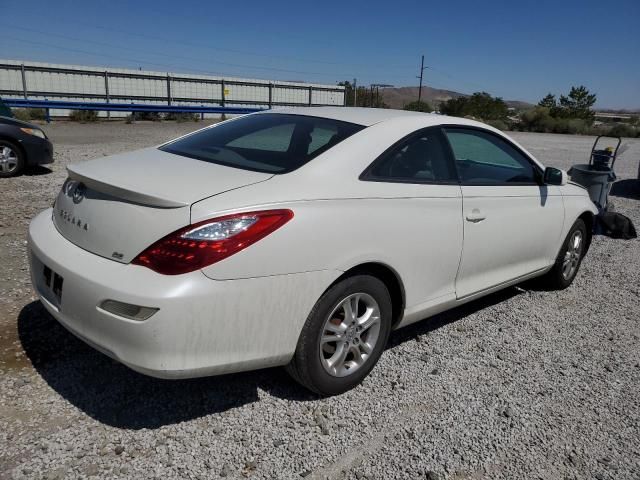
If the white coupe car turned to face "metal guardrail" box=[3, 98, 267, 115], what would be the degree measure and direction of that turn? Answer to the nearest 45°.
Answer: approximately 90° to its left

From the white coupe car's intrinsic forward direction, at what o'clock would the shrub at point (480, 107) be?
The shrub is roughly at 11 o'clock from the white coupe car.

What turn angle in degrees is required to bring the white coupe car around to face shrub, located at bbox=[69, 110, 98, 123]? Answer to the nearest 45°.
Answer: approximately 90° to its left

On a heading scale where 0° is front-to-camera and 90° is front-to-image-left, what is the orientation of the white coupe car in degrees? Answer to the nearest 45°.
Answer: approximately 225°

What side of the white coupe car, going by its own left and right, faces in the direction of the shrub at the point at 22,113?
left

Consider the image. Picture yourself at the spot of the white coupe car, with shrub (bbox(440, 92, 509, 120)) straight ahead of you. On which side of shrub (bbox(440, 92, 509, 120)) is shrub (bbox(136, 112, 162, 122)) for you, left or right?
left

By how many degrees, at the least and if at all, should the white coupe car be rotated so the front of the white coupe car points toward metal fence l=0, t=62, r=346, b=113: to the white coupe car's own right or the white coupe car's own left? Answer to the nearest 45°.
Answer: approximately 45° to the white coupe car's own left

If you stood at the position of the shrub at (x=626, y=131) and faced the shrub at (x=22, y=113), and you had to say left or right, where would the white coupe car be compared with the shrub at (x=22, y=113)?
left

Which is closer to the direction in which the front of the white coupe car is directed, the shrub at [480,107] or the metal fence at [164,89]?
the shrub

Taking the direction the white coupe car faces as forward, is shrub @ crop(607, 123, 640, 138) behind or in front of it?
in front

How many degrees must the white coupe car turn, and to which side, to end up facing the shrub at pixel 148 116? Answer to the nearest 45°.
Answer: approximately 45° to its left
